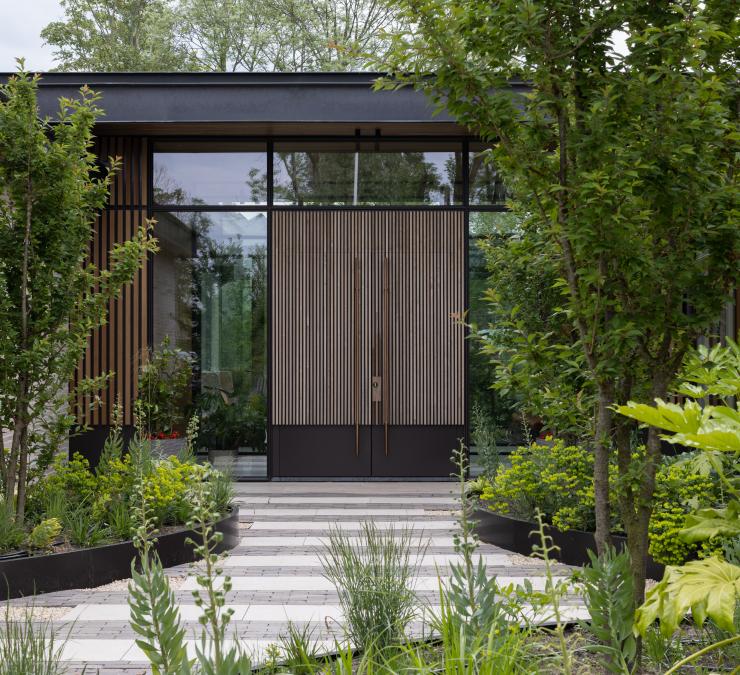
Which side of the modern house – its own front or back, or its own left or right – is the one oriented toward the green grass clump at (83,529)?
front

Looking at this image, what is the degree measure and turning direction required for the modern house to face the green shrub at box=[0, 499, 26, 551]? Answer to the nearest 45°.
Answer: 0° — it already faces it

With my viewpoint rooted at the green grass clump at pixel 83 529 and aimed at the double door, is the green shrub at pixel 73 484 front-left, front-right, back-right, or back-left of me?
front-left

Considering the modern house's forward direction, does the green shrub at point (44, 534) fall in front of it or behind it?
in front

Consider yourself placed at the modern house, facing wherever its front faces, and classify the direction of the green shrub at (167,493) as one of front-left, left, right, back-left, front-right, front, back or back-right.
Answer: front

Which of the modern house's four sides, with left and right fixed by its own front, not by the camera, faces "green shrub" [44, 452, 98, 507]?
front

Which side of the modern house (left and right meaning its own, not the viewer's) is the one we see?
front

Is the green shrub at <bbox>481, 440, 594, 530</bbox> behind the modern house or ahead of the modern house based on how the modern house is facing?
ahead

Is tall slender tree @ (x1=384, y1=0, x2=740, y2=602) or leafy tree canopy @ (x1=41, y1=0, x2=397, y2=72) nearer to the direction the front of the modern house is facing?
the tall slender tree

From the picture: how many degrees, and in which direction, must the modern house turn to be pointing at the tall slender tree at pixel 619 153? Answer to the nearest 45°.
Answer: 0° — it already faces it
